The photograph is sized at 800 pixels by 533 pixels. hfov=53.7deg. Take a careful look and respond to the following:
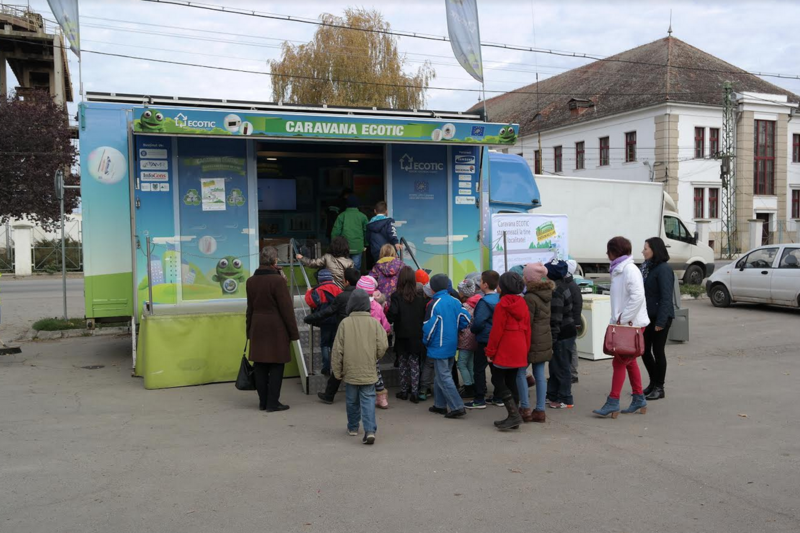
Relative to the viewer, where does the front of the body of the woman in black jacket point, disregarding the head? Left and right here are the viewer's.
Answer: facing to the left of the viewer

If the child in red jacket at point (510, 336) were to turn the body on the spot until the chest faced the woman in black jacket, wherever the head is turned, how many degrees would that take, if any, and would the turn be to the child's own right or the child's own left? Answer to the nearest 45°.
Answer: approximately 90° to the child's own right

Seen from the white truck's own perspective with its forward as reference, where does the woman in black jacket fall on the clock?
The woman in black jacket is roughly at 3 o'clock from the white truck.

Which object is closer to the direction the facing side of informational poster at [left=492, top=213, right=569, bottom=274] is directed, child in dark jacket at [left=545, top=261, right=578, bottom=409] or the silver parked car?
the child in dark jacket

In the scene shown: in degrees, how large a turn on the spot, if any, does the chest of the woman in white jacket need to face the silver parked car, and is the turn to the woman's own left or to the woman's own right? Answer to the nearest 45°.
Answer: approximately 90° to the woman's own right

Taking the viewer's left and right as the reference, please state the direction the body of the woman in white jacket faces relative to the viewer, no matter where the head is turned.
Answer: facing to the left of the viewer

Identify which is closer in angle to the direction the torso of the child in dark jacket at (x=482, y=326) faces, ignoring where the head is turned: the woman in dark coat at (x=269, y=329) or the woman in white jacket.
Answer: the woman in dark coat

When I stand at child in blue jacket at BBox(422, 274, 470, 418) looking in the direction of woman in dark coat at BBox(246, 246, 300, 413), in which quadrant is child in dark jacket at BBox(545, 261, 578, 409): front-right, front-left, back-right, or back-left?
back-right

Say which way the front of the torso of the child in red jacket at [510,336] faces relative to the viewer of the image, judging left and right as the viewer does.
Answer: facing away from the viewer and to the left of the viewer

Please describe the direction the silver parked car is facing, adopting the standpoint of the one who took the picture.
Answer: facing to the left of the viewer

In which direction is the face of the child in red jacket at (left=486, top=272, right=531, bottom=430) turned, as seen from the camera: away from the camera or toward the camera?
away from the camera

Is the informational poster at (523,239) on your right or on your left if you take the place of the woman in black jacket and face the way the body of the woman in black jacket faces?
on your right

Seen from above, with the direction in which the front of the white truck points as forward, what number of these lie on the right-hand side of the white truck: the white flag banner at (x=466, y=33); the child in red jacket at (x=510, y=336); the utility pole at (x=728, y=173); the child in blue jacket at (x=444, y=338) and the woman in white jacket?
4
